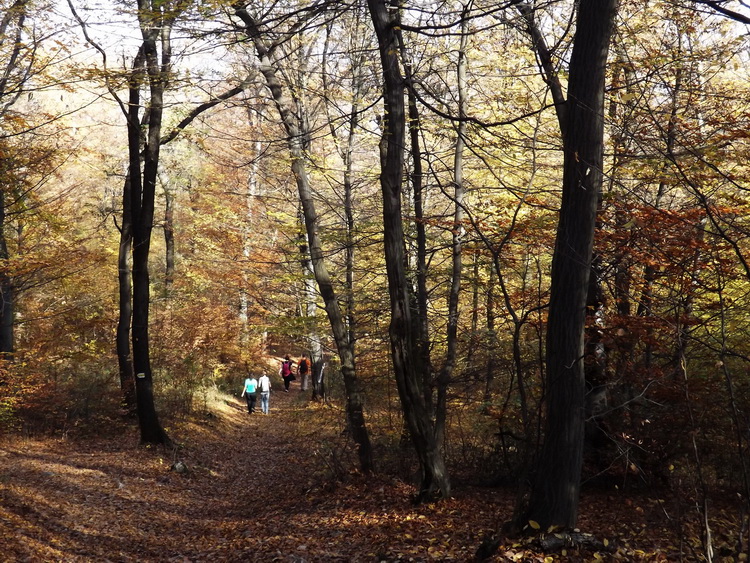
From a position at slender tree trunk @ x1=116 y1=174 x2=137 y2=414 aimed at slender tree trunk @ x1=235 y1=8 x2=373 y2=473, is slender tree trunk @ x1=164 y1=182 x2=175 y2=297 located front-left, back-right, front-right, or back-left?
back-left

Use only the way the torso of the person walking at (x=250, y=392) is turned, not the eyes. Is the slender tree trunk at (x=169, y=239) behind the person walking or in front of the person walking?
in front

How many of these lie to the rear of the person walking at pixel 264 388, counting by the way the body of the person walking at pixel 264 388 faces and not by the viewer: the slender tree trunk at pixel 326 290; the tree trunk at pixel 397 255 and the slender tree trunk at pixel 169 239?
2

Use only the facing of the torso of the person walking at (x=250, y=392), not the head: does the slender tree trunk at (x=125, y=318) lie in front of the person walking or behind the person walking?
behind

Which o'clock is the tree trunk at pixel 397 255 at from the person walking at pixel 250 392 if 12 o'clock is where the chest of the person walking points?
The tree trunk is roughly at 6 o'clock from the person walking.

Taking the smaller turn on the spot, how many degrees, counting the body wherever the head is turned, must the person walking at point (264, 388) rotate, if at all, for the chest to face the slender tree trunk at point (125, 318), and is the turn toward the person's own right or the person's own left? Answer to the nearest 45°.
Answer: approximately 135° to the person's own left

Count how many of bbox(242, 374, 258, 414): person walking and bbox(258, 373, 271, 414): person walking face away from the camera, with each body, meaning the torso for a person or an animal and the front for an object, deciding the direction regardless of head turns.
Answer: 2

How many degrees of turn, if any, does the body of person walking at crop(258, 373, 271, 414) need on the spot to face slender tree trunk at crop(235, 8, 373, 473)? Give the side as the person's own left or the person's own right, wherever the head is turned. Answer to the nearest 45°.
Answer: approximately 180°

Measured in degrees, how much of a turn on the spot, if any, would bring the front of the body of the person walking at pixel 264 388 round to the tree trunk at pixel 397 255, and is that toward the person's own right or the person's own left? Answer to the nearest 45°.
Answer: approximately 180°

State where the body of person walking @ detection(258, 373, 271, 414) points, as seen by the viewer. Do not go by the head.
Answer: away from the camera

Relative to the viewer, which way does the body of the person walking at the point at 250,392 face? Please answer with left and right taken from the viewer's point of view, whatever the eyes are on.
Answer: facing away from the viewer

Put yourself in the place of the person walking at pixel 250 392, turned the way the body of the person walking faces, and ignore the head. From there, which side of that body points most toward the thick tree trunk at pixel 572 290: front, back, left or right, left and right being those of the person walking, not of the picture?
back
